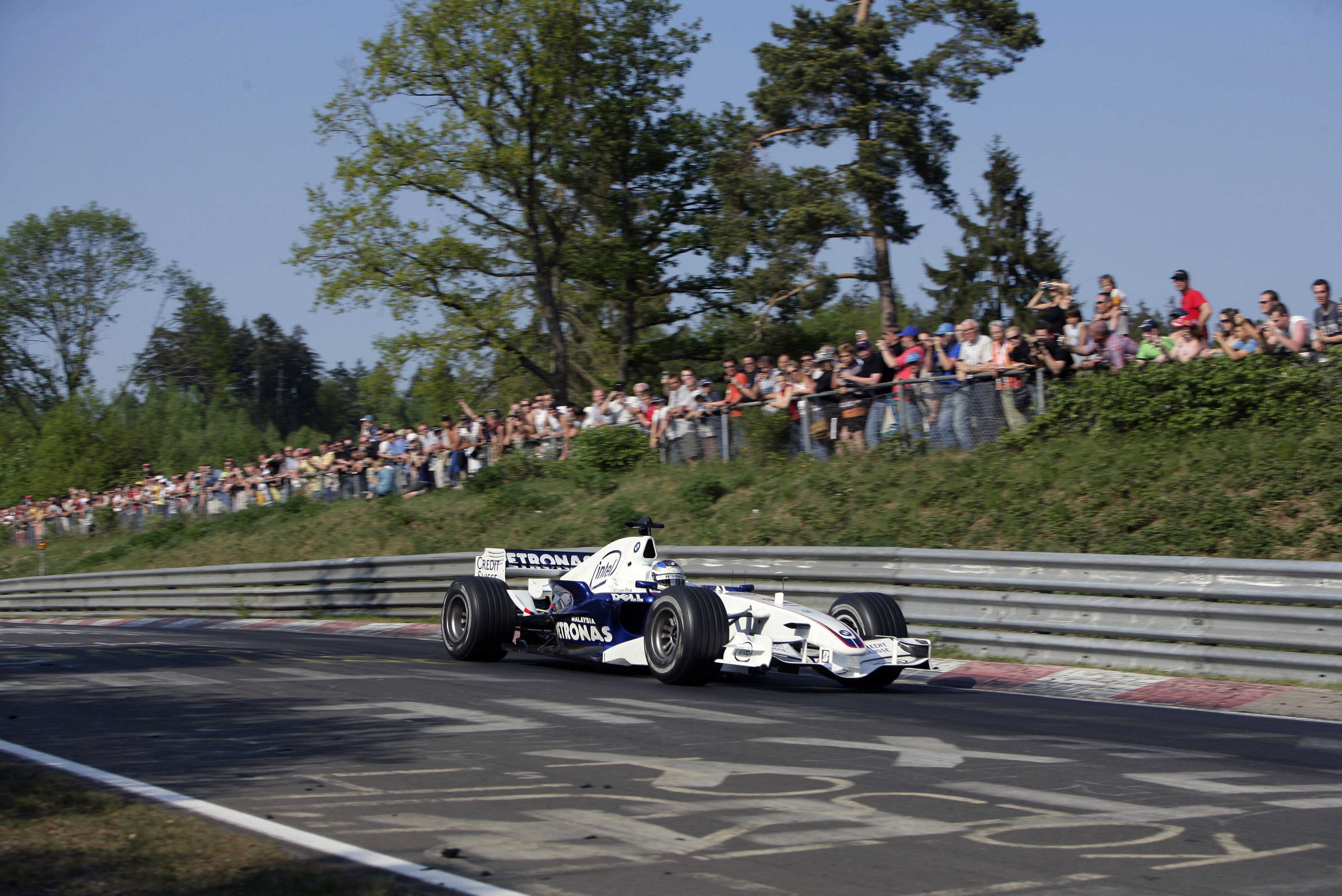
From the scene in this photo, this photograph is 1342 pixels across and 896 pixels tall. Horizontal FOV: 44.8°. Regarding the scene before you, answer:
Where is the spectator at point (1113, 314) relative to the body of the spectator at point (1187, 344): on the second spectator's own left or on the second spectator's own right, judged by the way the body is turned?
on the second spectator's own right

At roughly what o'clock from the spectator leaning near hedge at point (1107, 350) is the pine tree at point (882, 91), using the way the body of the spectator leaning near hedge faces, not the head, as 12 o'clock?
The pine tree is roughly at 4 o'clock from the spectator leaning near hedge.

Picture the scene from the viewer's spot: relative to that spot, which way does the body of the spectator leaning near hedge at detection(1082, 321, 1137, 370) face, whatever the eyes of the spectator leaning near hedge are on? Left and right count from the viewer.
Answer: facing the viewer and to the left of the viewer

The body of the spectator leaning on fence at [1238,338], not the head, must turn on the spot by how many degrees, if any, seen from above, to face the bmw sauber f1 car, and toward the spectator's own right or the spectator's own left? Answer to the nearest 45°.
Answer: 0° — they already face it

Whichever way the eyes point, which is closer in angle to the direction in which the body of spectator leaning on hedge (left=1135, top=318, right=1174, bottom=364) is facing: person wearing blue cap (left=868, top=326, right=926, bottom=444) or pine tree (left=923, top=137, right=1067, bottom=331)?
the person wearing blue cap

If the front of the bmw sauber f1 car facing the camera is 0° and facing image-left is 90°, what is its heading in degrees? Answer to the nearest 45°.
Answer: approximately 315°

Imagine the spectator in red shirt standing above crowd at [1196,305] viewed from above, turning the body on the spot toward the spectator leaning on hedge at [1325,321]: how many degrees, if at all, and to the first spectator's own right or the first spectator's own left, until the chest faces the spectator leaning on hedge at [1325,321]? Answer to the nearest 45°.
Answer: approximately 90° to the first spectator's own left

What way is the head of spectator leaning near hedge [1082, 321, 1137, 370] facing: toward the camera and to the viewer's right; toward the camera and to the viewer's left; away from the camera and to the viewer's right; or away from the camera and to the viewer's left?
toward the camera and to the viewer's left

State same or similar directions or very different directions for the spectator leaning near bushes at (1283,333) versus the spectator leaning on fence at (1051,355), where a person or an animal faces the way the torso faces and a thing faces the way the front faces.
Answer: same or similar directions

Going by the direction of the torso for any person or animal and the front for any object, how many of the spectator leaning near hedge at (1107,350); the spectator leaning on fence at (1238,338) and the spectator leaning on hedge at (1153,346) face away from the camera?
0

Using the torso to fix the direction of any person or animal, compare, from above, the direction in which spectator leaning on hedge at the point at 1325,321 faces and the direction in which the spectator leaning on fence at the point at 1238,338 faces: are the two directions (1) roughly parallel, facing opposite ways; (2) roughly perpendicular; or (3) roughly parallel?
roughly parallel

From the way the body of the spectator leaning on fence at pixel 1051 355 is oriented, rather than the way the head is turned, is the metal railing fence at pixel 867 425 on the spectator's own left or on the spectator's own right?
on the spectator's own right
